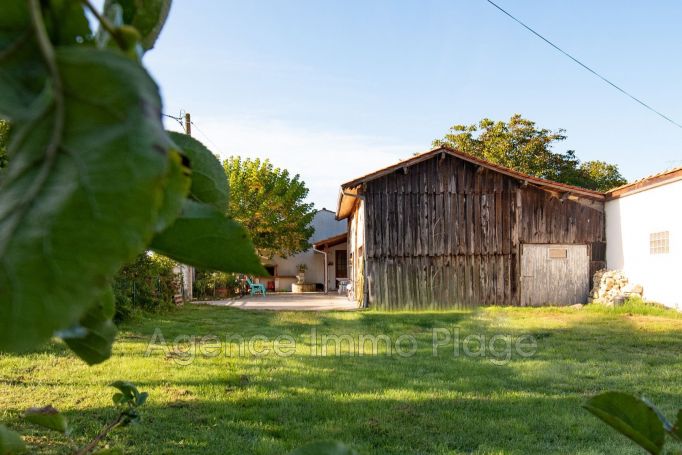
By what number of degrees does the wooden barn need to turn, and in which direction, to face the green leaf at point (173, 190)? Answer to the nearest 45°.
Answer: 0° — it already faces it

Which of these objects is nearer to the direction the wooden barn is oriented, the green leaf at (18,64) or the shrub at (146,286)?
the green leaf

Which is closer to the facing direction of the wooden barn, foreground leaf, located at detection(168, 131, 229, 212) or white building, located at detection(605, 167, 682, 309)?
the foreground leaf

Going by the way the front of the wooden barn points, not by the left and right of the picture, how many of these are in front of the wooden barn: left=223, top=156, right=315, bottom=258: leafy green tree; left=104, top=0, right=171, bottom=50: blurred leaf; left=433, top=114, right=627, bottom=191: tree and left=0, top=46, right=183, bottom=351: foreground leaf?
2

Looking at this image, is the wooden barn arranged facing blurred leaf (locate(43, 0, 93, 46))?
yes

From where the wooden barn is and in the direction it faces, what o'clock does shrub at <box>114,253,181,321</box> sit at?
The shrub is roughly at 2 o'clock from the wooden barn.

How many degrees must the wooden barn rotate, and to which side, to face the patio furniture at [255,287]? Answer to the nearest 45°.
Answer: approximately 135° to its right

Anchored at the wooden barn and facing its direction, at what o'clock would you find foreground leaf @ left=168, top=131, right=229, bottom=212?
The foreground leaf is roughly at 12 o'clock from the wooden barn.

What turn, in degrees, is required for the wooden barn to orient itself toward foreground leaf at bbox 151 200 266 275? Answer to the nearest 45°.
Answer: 0° — it already faces it

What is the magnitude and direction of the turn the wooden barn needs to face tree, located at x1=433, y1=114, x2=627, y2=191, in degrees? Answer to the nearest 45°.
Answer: approximately 180°

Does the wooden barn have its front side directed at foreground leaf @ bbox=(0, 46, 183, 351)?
yes

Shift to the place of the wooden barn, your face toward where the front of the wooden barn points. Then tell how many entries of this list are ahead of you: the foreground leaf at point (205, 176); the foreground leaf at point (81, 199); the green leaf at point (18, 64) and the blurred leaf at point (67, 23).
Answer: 4

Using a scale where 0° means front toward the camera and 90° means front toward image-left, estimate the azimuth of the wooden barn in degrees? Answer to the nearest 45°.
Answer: approximately 0°

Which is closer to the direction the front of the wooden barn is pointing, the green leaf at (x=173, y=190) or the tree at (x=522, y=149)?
the green leaf
